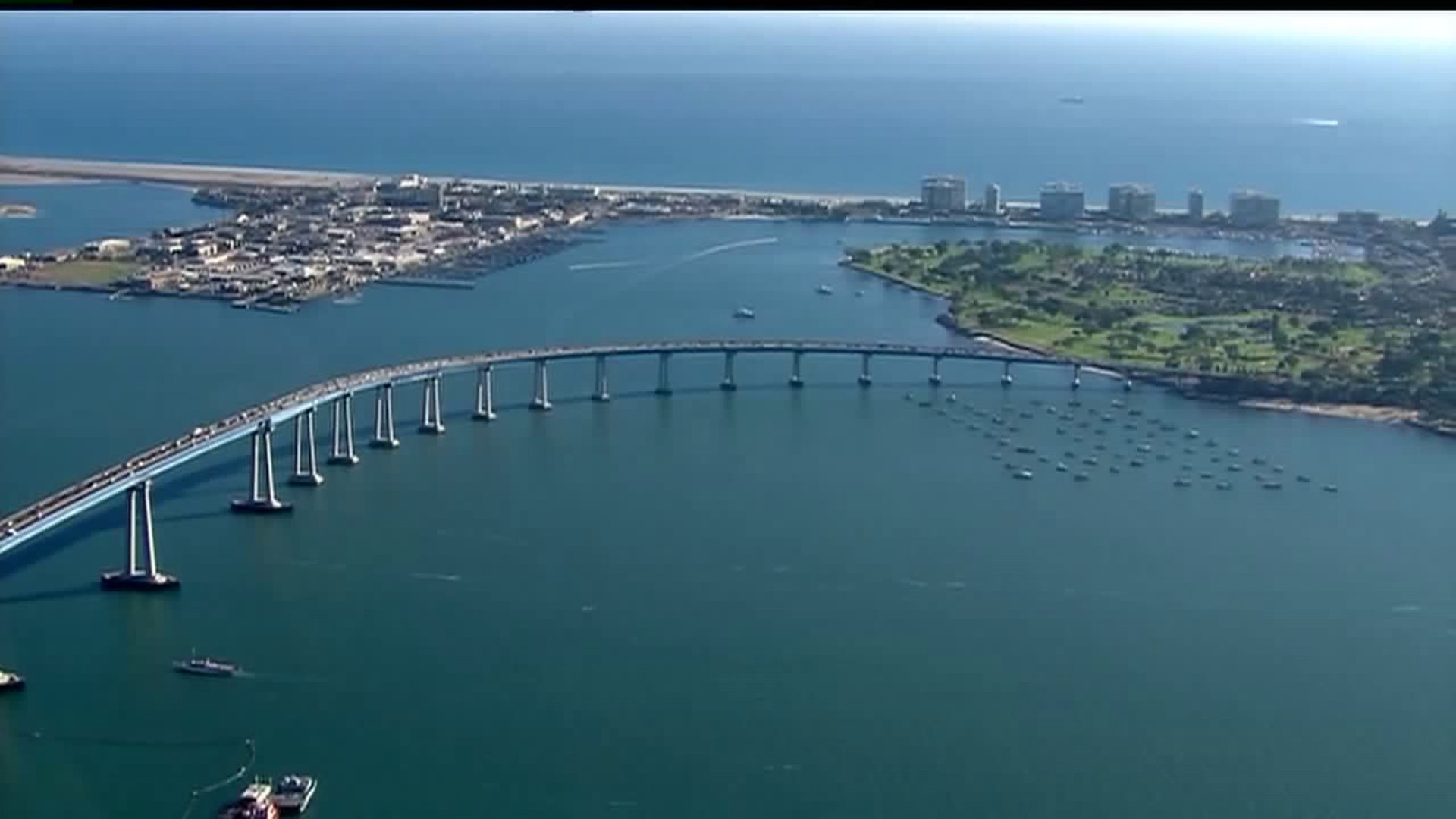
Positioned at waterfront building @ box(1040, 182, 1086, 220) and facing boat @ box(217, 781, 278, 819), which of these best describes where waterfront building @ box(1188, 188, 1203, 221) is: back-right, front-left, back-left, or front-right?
back-left

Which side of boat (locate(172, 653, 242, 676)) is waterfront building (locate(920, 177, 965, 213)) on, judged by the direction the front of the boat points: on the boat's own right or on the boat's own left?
on the boat's own right

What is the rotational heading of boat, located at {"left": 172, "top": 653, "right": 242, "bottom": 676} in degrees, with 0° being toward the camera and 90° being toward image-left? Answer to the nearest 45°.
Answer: approximately 90°

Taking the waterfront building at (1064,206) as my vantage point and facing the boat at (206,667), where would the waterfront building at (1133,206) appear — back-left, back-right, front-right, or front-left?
back-left
